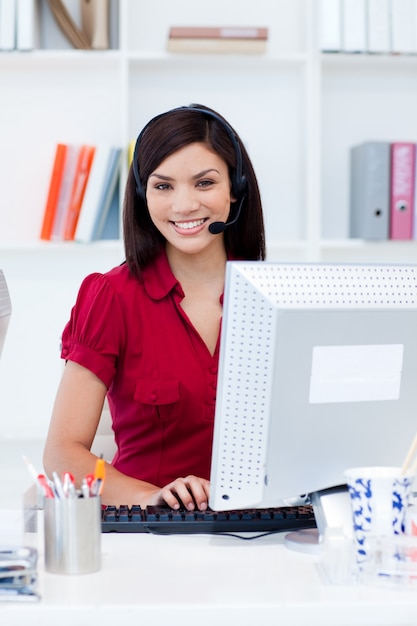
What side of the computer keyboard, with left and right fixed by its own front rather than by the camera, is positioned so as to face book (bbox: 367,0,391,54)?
front

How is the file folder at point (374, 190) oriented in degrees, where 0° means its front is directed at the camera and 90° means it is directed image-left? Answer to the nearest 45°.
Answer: approximately 0°

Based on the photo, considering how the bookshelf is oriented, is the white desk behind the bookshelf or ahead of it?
ahead

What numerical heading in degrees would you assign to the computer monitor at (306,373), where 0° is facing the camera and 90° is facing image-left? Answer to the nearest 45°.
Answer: approximately 135°

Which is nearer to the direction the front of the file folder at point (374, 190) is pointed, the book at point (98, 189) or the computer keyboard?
the computer keyboard

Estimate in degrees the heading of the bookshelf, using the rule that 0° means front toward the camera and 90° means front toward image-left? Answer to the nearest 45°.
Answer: approximately 0°

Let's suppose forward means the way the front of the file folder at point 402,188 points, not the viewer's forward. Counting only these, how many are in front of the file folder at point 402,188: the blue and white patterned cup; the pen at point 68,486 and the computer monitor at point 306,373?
3

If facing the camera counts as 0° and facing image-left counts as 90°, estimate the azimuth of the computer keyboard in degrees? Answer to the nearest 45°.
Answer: approximately 180°
